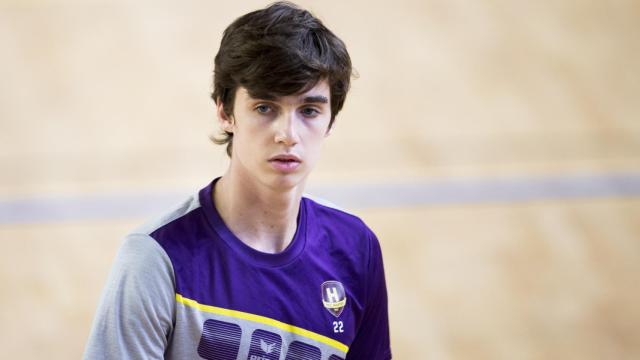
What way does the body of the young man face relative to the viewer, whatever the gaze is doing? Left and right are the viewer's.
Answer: facing the viewer and to the right of the viewer
